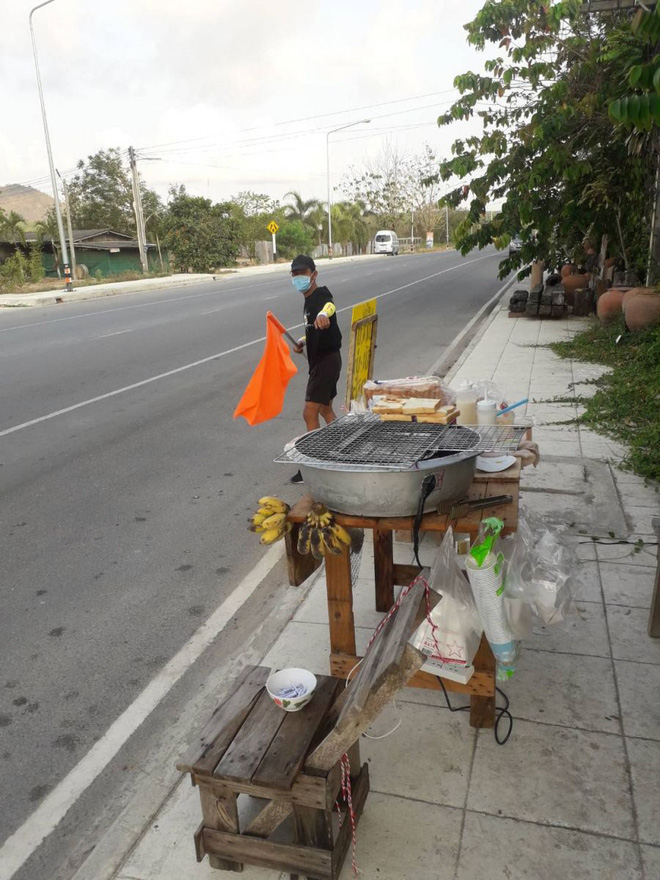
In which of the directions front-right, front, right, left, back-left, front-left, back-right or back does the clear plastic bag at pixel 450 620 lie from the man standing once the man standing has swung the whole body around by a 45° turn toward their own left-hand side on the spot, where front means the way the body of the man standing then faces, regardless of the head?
front

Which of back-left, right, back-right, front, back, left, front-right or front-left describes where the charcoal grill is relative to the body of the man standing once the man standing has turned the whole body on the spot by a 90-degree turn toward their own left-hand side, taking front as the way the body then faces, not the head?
front-right

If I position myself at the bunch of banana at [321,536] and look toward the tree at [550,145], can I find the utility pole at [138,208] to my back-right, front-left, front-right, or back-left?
front-left

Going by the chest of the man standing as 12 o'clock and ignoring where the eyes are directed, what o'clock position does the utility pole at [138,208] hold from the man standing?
The utility pole is roughly at 4 o'clock from the man standing.

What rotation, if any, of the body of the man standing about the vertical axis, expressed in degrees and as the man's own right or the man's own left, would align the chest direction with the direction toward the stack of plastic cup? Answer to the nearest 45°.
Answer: approximately 45° to the man's own left

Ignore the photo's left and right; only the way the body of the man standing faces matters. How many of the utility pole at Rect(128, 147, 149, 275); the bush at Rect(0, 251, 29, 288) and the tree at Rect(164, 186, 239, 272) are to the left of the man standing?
0

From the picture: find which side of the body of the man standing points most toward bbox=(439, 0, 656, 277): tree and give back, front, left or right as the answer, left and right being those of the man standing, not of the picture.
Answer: back

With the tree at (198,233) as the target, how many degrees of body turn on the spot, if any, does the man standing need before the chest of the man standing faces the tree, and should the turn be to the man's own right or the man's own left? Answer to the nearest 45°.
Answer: approximately 135° to the man's own right

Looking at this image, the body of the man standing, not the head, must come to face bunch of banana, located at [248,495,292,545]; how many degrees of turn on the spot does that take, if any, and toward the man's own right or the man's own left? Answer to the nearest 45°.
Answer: approximately 45° to the man's own left

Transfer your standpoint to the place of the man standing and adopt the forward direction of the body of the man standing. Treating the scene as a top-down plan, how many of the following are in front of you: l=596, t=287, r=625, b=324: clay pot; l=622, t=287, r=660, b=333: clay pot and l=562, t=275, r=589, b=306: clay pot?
0

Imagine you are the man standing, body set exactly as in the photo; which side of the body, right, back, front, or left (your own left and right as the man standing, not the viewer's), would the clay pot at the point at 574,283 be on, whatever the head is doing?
back

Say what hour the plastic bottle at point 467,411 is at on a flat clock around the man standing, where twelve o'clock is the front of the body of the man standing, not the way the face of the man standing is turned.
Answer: The plastic bottle is roughly at 10 o'clock from the man standing.

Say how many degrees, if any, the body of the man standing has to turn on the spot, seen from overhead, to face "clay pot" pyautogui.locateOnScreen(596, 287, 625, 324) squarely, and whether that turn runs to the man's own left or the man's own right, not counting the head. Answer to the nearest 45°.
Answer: approximately 180°

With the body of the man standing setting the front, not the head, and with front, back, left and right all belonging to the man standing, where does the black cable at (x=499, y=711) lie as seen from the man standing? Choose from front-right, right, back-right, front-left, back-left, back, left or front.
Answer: front-left

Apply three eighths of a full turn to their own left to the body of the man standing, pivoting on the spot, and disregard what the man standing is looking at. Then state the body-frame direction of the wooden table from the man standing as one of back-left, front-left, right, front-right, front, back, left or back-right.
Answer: right

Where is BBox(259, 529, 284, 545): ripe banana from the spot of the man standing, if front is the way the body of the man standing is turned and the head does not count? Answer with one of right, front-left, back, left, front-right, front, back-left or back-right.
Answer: front-left

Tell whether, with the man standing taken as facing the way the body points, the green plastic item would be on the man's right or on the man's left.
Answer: on the man's left

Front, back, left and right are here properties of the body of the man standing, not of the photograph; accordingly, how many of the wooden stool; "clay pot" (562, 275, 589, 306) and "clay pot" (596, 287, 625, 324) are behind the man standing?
2

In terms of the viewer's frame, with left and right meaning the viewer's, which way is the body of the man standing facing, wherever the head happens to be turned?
facing the viewer and to the left of the viewer
